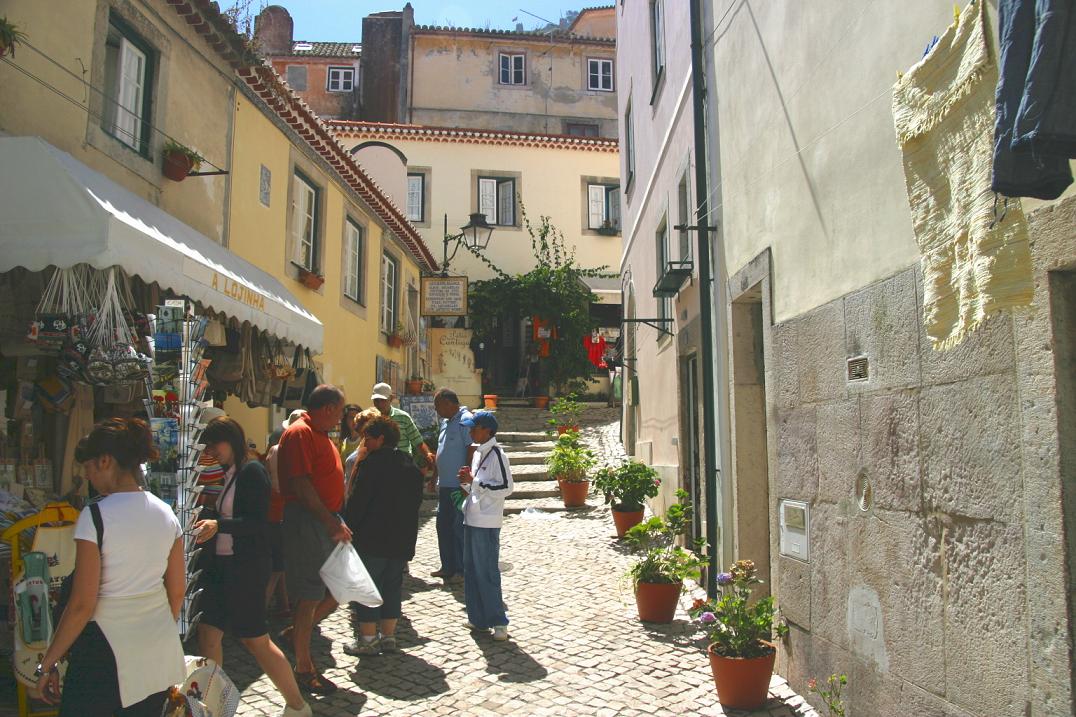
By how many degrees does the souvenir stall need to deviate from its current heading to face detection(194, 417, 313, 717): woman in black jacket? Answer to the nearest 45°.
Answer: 0° — it already faces them

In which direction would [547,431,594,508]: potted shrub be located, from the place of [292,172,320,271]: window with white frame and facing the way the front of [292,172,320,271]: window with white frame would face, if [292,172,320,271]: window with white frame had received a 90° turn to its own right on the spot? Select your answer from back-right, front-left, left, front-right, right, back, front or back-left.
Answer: back-left

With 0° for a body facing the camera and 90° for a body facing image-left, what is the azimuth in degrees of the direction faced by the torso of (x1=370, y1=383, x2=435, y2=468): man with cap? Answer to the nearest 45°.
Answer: approximately 45°

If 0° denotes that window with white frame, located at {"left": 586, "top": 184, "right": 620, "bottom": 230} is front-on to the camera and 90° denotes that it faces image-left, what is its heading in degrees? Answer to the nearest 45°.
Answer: approximately 0°

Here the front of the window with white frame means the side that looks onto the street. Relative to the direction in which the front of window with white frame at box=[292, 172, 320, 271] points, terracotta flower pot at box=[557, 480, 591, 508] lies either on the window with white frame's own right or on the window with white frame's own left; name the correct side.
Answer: on the window with white frame's own left

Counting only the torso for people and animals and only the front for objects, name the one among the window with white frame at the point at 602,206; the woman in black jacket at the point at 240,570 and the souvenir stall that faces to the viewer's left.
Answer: the woman in black jacket

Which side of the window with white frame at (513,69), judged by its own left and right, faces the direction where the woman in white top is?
front

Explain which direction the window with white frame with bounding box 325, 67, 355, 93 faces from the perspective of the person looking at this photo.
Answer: facing the viewer

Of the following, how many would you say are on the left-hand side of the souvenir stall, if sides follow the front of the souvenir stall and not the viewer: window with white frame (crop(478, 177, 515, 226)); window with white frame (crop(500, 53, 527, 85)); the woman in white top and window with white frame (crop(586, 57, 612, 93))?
3

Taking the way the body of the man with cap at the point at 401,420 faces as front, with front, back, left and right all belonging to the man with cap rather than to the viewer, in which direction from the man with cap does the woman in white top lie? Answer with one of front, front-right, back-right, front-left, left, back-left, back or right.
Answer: front-left

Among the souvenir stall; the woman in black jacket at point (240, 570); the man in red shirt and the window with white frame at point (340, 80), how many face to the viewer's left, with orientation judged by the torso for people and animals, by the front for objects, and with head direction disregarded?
1

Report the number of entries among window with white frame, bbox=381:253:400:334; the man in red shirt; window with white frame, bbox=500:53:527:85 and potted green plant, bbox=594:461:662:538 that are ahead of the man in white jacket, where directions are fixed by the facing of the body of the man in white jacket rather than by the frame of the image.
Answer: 1

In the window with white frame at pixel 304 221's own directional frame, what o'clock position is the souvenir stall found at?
The souvenir stall is roughly at 2 o'clock from the window with white frame.

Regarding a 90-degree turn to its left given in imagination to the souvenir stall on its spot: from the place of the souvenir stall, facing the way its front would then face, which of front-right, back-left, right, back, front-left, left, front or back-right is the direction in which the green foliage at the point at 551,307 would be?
front

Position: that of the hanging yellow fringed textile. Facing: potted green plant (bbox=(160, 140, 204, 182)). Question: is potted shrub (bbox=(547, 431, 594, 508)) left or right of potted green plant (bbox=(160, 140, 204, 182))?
right

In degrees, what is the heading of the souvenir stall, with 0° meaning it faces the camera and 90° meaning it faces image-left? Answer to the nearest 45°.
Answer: approximately 315°

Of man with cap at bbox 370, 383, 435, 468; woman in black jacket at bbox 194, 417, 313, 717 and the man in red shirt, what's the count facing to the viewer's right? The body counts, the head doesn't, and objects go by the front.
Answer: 1

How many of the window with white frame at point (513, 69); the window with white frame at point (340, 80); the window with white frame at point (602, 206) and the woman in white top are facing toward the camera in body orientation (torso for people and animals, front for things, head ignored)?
3
